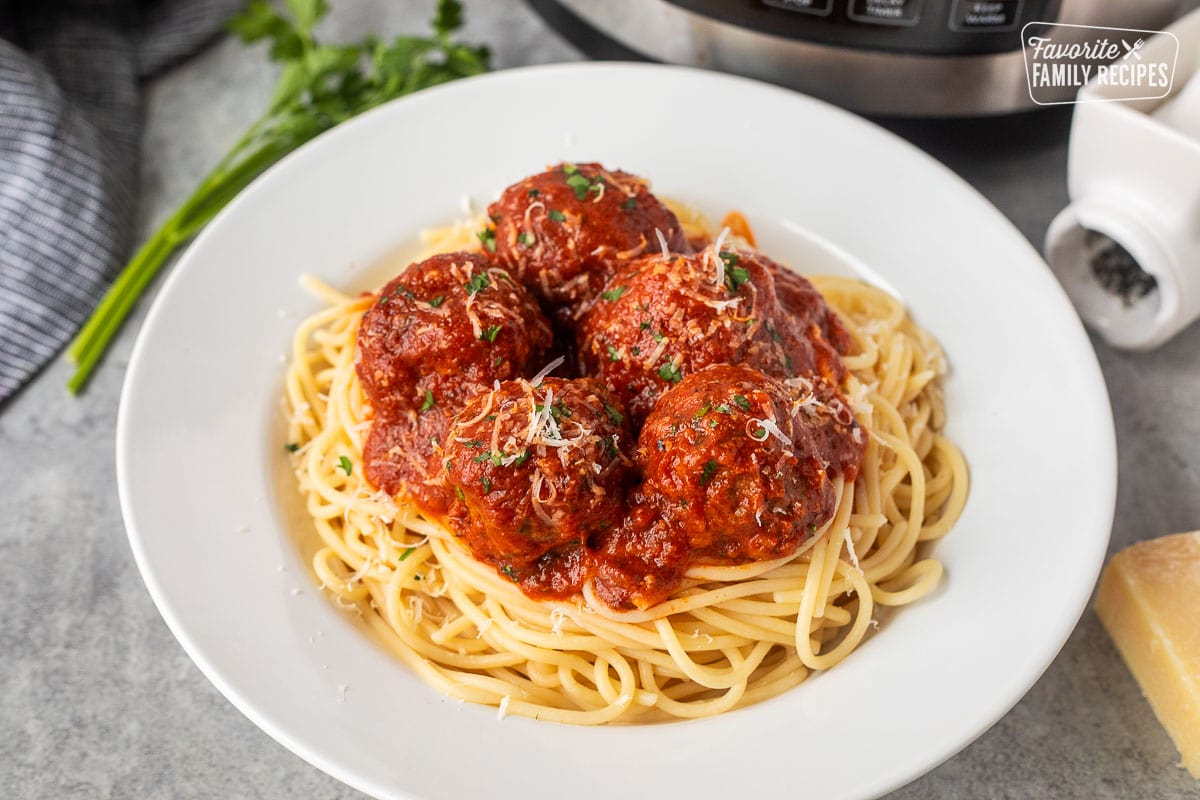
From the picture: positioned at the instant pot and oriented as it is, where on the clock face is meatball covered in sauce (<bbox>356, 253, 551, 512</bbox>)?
The meatball covered in sauce is roughly at 1 o'clock from the instant pot.

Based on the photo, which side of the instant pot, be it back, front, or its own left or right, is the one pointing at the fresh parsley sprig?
right

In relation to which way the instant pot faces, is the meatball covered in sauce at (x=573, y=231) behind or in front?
in front

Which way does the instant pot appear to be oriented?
toward the camera

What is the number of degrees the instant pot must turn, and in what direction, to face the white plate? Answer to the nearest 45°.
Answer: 0° — it already faces it

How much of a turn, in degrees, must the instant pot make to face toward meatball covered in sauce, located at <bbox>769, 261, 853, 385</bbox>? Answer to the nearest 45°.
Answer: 0° — it already faces it

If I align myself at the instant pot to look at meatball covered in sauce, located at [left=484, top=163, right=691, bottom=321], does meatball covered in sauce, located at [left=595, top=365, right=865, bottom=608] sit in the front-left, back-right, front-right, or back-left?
front-left

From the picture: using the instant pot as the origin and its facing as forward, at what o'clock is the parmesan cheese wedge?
The parmesan cheese wedge is roughly at 11 o'clock from the instant pot.

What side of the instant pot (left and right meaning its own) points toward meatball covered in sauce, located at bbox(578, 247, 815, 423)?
front

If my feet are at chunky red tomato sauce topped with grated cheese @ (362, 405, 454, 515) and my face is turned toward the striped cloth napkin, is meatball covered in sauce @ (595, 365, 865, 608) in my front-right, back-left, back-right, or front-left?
back-right
